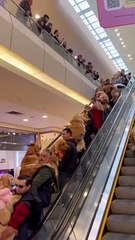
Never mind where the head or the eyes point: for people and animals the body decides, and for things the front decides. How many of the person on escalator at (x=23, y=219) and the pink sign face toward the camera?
1

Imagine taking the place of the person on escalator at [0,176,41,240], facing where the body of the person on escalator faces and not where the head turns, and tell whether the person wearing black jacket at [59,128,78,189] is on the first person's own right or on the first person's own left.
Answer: on the first person's own right

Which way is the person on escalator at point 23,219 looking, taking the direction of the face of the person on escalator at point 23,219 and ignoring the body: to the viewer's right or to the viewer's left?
to the viewer's left

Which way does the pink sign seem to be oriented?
toward the camera
